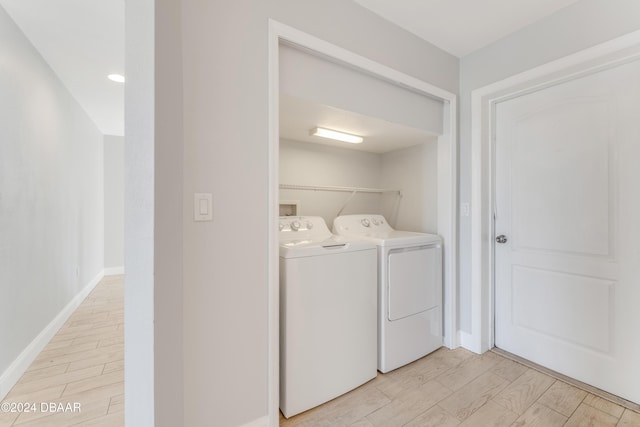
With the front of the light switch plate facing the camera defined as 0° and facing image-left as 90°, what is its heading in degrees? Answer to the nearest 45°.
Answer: approximately 0°

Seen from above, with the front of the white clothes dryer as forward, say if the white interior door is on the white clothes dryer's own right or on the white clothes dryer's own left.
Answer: on the white clothes dryer's own left

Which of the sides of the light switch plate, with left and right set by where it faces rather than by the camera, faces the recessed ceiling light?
back

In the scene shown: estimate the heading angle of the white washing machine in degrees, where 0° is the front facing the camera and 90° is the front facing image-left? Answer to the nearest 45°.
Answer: approximately 315°

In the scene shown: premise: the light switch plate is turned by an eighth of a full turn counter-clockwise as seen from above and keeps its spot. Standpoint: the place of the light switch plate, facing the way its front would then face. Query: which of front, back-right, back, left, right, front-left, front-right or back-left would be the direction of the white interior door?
front-left

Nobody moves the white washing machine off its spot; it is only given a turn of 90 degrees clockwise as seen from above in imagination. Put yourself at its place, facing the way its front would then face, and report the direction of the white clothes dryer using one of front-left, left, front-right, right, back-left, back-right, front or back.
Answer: back

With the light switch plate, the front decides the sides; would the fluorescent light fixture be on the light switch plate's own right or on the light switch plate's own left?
on the light switch plate's own left

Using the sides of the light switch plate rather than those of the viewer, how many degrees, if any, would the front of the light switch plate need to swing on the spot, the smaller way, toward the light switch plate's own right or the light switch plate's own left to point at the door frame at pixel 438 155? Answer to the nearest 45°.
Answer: approximately 90° to the light switch plate's own left

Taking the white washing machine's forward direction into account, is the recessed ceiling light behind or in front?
behind

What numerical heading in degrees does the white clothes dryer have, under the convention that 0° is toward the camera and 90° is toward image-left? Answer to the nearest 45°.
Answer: approximately 315°

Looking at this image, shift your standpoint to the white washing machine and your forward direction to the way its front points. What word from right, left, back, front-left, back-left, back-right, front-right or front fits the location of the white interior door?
front-left
